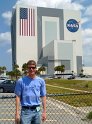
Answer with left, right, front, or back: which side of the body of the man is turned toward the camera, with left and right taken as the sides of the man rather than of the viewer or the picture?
front

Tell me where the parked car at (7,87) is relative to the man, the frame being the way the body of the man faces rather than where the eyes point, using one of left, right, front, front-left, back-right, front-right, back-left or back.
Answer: back
